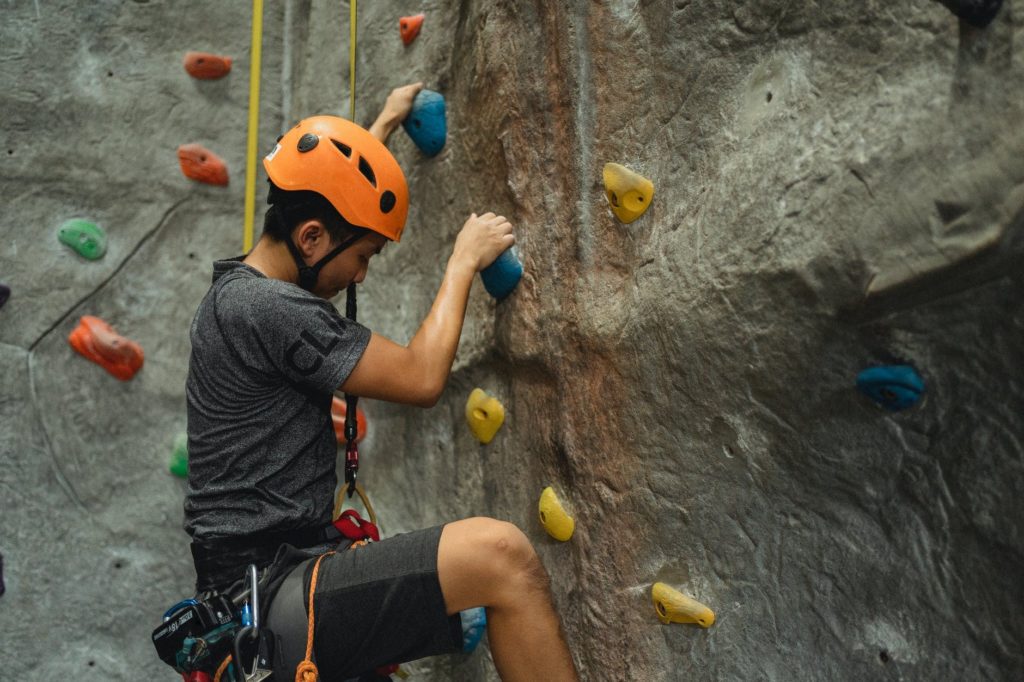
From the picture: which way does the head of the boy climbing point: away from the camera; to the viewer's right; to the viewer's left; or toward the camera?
to the viewer's right

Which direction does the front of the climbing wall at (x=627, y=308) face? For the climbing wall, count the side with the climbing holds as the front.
toward the camera

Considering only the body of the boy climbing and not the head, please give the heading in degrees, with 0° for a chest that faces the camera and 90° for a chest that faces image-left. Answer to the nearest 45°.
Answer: approximately 270°

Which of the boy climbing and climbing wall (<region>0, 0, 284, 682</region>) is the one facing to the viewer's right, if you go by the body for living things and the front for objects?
the boy climbing

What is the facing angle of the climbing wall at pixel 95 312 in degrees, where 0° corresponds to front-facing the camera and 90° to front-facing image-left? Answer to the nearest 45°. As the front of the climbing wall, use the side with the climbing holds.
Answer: approximately 0°
